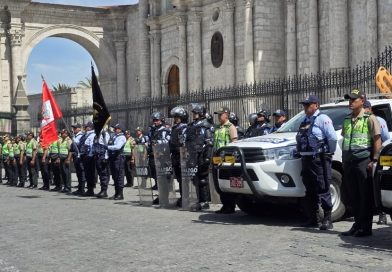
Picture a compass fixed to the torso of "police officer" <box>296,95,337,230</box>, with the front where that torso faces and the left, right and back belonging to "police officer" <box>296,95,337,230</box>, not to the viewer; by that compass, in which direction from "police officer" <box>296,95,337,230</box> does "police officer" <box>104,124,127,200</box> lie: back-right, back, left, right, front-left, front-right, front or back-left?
right

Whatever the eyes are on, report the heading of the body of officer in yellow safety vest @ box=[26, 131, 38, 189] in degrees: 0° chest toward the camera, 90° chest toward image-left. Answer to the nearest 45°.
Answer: approximately 45°

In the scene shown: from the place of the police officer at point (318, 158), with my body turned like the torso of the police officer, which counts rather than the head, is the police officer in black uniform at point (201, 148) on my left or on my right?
on my right

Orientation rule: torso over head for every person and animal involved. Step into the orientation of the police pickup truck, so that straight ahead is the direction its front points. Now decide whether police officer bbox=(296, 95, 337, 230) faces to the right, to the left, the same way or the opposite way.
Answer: the same way

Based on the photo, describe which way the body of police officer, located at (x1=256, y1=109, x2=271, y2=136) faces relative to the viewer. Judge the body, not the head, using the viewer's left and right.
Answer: facing the viewer and to the left of the viewer

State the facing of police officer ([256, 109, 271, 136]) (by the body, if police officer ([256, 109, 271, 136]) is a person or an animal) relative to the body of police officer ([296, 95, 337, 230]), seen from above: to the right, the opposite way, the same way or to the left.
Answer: the same way

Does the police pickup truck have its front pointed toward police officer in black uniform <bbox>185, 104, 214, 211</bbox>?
no

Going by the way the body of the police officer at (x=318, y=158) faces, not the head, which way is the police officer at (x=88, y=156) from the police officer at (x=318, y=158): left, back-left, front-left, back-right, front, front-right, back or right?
right

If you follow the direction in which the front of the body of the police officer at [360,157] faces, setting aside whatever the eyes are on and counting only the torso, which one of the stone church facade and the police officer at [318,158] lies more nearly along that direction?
the police officer

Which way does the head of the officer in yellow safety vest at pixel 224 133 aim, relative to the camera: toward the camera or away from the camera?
toward the camera

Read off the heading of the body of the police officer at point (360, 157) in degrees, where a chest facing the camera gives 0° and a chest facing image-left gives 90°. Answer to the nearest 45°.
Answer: approximately 45°

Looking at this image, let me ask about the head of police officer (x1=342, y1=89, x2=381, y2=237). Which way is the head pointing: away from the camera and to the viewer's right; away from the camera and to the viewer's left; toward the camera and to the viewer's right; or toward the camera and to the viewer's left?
toward the camera and to the viewer's left

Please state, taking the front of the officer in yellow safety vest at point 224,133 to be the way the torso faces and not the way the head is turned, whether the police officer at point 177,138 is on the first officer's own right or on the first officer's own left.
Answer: on the first officer's own right

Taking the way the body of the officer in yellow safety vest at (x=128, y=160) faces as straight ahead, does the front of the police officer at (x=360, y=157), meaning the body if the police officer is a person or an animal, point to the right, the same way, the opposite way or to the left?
the same way

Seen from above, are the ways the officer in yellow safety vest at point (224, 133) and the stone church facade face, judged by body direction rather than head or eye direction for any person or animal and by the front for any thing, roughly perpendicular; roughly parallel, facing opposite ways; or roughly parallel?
roughly parallel

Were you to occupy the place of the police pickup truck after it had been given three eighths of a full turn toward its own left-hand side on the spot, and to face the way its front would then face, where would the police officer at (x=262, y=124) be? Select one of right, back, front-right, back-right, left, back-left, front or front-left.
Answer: left
